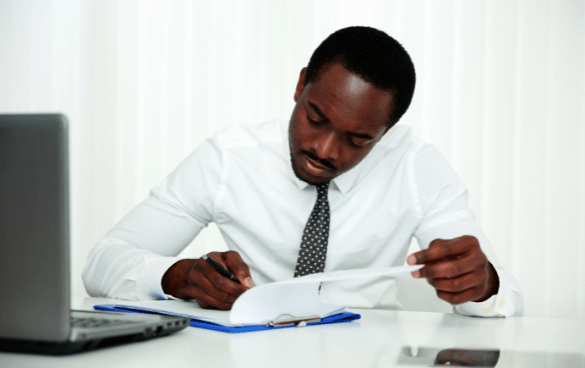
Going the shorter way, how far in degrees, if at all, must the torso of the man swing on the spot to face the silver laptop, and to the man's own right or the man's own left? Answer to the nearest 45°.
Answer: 0° — they already face it

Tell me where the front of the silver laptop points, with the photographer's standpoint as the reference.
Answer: facing away from the viewer and to the right of the viewer

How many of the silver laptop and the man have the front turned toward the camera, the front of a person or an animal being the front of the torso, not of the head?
1

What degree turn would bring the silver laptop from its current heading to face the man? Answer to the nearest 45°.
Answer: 0° — it already faces them

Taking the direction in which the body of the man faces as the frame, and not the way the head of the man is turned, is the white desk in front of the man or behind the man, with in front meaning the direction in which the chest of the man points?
in front
